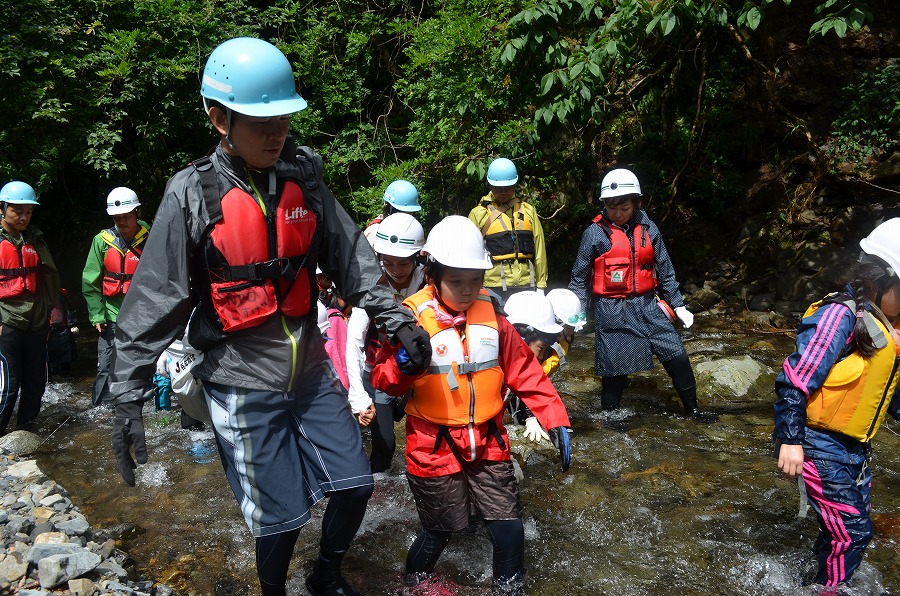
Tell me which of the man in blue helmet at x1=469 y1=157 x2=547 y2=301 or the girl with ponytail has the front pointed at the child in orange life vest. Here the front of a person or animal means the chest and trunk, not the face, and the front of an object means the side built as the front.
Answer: the man in blue helmet

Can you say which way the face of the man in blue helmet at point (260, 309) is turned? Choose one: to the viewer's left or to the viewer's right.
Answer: to the viewer's right

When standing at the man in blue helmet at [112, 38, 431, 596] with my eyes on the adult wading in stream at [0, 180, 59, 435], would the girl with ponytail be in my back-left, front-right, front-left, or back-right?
back-right

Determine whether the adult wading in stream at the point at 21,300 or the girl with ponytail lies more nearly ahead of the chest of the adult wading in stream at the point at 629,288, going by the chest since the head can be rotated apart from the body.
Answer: the girl with ponytail

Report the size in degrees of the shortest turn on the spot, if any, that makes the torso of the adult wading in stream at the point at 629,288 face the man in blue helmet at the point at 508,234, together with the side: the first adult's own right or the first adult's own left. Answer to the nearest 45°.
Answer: approximately 135° to the first adult's own right

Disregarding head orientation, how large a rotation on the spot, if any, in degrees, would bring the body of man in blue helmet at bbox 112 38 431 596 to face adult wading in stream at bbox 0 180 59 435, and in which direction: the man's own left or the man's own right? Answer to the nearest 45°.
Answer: approximately 180°

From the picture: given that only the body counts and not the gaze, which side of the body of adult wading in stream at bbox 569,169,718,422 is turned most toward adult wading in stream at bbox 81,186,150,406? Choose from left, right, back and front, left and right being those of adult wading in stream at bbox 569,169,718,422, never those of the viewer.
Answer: right

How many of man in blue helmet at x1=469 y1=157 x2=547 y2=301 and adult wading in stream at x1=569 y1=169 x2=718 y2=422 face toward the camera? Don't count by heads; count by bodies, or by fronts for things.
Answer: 2

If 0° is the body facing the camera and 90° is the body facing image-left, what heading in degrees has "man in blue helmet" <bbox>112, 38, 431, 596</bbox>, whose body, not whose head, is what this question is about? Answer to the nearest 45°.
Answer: approximately 315°

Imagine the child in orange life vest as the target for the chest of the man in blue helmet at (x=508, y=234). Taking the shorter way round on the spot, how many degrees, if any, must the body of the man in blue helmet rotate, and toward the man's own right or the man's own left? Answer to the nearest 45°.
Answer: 0° — they already face them

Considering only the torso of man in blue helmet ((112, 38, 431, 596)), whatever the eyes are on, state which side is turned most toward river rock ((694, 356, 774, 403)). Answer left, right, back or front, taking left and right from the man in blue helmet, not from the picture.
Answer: left
